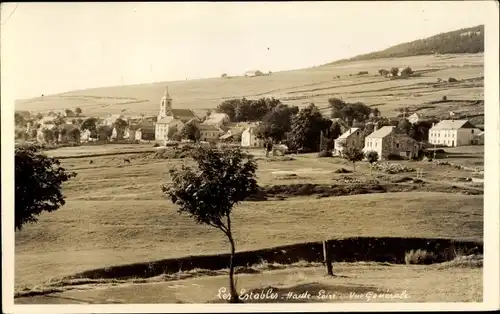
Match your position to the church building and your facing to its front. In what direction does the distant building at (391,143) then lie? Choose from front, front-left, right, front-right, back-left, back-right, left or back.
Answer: back-left

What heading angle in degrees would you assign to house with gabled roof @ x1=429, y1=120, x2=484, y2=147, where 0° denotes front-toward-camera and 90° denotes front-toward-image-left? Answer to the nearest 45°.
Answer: approximately 45°

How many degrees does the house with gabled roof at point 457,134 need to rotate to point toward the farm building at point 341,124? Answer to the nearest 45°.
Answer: approximately 45° to its right

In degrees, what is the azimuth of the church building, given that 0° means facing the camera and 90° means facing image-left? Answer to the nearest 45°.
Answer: approximately 45°
